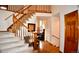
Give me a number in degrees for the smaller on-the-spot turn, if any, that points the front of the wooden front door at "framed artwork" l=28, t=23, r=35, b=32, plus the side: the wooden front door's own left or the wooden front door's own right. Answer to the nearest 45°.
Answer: approximately 45° to the wooden front door's own right

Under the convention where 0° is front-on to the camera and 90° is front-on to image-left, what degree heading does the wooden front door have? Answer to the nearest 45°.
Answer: approximately 45°

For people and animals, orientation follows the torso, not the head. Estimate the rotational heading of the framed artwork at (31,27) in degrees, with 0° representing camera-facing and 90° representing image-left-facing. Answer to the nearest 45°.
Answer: approximately 0°

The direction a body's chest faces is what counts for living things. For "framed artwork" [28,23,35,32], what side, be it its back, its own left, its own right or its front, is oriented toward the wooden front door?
left
